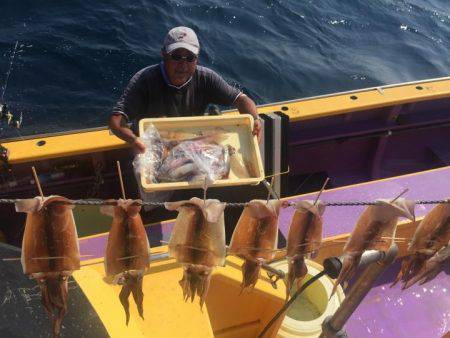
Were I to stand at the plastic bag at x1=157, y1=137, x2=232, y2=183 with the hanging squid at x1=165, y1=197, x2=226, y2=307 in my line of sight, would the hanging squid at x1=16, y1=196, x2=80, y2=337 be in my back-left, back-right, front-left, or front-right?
front-right

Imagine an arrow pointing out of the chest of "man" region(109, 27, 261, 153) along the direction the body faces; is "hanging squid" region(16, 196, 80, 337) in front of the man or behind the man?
in front

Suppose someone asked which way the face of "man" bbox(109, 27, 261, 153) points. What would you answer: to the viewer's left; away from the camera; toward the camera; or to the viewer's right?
toward the camera

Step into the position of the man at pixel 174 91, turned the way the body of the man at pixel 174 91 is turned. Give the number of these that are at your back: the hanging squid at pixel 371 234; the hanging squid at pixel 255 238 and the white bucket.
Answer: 0

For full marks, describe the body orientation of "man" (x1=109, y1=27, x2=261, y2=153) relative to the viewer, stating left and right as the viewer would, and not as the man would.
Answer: facing the viewer

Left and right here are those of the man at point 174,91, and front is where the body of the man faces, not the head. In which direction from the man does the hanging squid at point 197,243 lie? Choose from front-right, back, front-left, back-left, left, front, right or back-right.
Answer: front

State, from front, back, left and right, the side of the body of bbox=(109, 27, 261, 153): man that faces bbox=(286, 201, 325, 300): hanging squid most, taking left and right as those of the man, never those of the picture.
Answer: front

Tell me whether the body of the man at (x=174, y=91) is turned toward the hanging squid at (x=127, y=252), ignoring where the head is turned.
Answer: yes

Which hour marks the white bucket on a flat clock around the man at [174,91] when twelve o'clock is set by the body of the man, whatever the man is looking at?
The white bucket is roughly at 11 o'clock from the man.

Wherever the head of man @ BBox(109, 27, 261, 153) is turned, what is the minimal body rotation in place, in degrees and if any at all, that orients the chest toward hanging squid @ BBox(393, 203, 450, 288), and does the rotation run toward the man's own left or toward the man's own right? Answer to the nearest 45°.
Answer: approximately 45° to the man's own left
